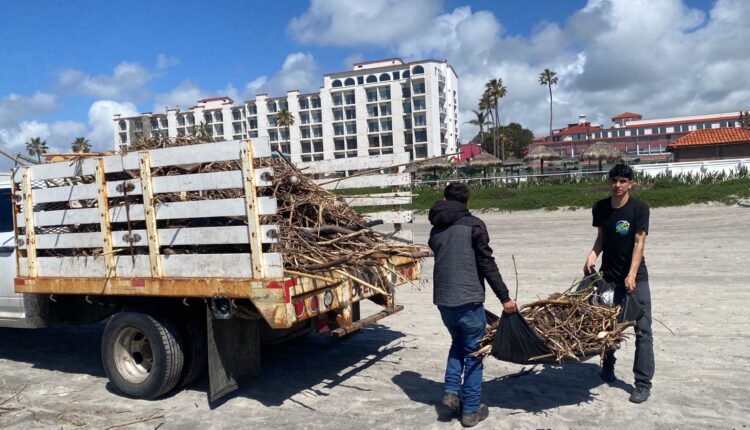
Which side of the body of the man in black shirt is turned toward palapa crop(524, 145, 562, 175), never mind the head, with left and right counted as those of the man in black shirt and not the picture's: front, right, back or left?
back

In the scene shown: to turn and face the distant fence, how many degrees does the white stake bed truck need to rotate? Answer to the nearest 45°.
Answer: approximately 90° to its right

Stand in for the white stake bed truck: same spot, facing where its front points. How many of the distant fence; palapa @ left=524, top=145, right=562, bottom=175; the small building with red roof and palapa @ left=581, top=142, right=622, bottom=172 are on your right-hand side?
4

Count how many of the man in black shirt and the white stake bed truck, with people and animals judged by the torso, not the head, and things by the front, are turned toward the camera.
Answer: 1

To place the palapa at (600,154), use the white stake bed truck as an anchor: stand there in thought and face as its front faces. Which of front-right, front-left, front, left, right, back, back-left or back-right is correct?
right

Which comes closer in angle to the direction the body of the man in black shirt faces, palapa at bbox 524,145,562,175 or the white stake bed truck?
the white stake bed truck

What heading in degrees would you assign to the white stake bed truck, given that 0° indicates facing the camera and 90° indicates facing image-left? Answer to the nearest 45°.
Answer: approximately 135°

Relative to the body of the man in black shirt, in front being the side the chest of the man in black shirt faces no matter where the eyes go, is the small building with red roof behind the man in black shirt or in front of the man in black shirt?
behind

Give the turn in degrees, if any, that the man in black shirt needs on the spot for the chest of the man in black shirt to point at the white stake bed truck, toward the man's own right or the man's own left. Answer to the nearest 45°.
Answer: approximately 90° to the man's own right

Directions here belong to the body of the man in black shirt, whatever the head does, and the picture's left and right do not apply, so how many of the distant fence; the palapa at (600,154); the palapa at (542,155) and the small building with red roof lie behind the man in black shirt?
4

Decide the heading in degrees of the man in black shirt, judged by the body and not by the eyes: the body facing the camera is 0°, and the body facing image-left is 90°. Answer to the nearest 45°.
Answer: approximately 0°

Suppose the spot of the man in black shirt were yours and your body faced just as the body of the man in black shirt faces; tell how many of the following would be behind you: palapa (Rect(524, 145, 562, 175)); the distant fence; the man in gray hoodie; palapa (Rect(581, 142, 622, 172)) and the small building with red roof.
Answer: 4

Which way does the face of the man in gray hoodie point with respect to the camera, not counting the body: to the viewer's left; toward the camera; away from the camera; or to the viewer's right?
away from the camera

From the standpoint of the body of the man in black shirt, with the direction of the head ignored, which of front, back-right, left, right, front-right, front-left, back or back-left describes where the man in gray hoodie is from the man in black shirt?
front-right

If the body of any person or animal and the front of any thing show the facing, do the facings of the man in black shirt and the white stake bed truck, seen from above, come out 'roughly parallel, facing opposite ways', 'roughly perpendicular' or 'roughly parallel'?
roughly perpendicular

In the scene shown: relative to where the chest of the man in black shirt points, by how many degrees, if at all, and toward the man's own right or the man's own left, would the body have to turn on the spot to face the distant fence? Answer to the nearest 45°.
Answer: approximately 180°
